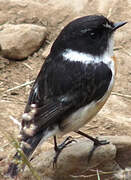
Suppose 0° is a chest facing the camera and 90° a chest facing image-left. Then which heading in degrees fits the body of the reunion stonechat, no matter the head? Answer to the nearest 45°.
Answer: approximately 270°

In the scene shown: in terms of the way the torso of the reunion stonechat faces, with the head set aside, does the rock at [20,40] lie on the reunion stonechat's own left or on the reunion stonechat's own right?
on the reunion stonechat's own left
